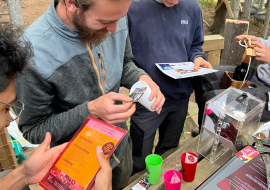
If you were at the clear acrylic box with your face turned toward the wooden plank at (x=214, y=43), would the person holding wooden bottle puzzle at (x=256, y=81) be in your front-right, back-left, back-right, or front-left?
front-right

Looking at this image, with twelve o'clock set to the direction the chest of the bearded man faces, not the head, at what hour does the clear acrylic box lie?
The clear acrylic box is roughly at 11 o'clock from the bearded man.

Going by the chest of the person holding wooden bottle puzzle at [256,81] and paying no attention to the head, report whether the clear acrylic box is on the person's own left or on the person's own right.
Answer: on the person's own left

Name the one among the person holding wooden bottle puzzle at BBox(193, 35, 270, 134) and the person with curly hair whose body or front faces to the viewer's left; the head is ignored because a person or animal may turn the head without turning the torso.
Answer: the person holding wooden bottle puzzle

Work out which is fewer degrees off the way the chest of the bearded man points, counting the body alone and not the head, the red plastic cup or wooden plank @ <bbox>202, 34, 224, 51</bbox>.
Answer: the red plastic cup

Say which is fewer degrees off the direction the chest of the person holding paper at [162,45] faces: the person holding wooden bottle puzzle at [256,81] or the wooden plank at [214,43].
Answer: the person holding wooden bottle puzzle

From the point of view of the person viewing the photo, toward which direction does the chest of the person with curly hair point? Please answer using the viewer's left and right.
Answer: facing to the right of the viewer

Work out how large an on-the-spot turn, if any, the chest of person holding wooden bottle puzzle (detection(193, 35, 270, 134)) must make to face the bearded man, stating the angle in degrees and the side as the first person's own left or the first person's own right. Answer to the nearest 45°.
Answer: approximately 45° to the first person's own left

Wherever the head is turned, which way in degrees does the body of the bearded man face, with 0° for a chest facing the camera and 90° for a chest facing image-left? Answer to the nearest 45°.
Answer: approximately 315°

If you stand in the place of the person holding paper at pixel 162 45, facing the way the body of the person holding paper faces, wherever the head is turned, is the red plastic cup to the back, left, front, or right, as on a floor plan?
front

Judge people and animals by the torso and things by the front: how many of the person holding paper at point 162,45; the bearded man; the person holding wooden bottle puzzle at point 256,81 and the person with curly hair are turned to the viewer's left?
1

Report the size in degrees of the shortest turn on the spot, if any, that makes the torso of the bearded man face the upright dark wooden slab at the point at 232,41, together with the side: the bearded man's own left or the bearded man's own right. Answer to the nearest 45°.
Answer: approximately 90° to the bearded man's own left

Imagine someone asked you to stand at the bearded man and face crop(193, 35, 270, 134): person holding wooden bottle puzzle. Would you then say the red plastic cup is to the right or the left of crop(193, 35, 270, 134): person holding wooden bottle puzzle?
right

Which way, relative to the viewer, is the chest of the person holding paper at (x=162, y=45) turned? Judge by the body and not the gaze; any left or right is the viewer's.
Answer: facing the viewer

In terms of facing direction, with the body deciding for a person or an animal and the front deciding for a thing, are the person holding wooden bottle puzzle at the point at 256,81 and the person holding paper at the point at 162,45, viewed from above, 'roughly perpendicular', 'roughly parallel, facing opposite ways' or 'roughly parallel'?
roughly perpendicular

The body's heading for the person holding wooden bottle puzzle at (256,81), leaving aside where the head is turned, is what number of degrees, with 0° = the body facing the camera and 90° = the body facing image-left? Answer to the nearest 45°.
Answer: approximately 90°

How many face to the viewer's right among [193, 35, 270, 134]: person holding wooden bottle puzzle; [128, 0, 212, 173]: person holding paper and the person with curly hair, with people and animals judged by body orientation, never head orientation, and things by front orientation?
1

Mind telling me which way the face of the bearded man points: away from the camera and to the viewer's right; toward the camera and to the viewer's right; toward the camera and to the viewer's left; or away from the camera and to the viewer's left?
toward the camera and to the viewer's right

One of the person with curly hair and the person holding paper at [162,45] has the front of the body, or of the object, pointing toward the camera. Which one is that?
the person holding paper
